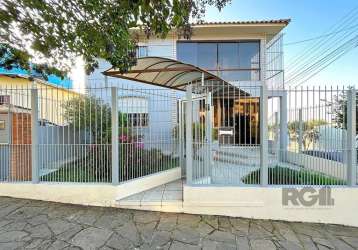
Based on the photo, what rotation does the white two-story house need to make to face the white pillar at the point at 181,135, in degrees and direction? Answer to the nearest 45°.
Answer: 0° — it already faces it

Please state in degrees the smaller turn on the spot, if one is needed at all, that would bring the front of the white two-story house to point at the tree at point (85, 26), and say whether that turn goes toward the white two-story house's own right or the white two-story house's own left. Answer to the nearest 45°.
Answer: approximately 45° to the white two-story house's own right

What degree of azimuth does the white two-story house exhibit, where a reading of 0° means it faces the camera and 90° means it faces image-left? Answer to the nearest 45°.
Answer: approximately 0°

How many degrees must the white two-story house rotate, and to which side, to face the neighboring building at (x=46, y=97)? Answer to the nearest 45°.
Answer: approximately 45° to its right
